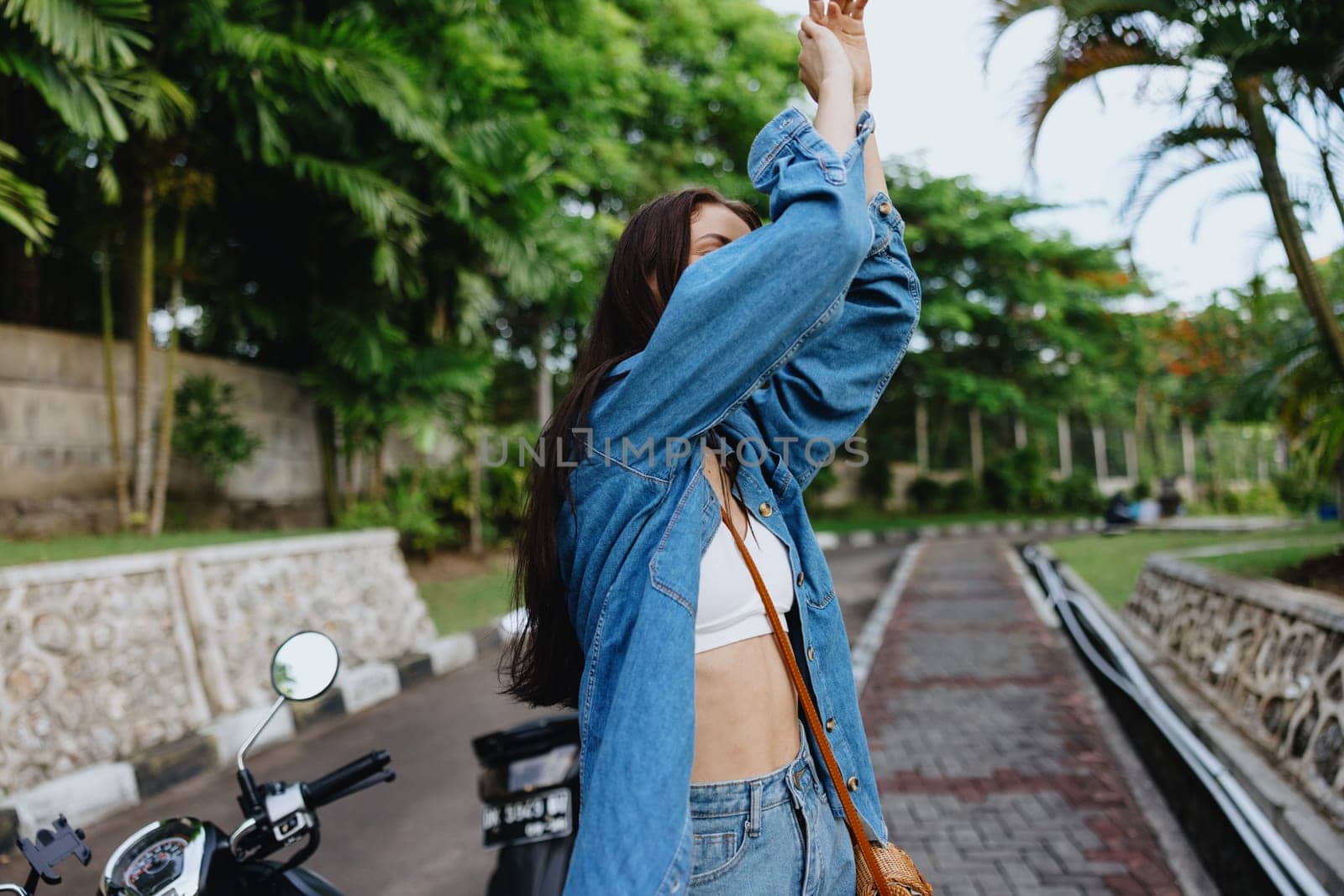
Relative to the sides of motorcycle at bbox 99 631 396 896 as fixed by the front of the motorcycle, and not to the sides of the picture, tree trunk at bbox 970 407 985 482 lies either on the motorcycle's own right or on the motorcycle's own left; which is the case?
on the motorcycle's own right

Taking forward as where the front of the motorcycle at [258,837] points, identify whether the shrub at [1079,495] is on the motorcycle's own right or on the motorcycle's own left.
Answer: on the motorcycle's own right

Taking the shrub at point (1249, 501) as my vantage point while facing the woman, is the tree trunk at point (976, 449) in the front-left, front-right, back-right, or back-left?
front-right

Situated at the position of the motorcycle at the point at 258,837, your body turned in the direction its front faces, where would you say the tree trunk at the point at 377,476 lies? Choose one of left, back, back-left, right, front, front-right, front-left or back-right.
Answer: front-right

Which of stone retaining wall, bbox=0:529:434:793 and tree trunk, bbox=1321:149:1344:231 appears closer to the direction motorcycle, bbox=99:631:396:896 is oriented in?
the stone retaining wall

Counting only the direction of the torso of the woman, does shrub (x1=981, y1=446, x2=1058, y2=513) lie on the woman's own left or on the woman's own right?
on the woman's own left

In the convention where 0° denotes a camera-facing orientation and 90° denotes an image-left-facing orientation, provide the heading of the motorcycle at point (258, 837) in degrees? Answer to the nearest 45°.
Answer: approximately 135°

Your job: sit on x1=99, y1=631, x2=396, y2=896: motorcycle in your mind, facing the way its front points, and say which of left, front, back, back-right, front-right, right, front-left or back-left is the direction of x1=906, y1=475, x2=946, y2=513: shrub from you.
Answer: right

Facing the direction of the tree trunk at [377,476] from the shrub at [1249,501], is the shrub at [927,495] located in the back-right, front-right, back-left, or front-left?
front-right

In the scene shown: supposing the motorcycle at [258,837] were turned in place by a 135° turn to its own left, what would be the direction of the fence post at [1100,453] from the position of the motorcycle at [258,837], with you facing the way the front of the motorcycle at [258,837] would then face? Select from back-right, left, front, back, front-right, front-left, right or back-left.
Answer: back-left

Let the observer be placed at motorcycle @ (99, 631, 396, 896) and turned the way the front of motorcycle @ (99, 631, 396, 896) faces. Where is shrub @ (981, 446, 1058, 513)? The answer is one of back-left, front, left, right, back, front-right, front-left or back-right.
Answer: right

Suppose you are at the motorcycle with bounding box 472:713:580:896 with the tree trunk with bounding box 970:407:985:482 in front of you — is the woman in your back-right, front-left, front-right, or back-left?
back-right

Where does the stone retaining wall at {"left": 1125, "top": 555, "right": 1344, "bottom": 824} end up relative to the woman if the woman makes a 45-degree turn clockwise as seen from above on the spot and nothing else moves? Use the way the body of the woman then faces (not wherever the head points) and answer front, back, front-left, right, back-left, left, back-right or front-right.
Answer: back-left

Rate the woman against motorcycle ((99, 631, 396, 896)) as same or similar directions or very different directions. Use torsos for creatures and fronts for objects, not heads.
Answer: very different directions

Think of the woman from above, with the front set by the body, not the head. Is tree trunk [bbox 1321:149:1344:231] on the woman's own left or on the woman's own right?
on the woman's own left

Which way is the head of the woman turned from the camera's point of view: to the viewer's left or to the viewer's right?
to the viewer's right

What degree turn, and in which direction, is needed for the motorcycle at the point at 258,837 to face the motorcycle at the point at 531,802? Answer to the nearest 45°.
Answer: approximately 90° to its right

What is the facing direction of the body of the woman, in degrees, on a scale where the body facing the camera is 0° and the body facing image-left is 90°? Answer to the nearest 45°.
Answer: approximately 315°
